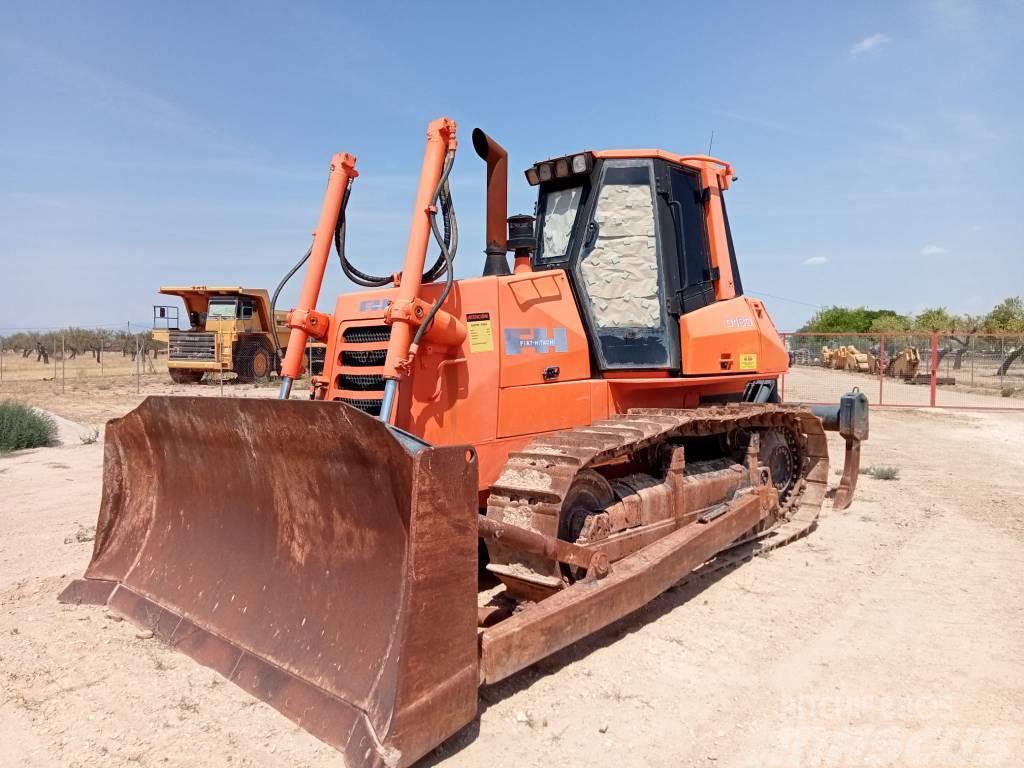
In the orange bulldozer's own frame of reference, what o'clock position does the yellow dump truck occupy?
The yellow dump truck is roughly at 4 o'clock from the orange bulldozer.

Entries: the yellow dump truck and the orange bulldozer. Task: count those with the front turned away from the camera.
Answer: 0

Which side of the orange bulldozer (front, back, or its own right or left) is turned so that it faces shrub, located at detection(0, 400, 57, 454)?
right

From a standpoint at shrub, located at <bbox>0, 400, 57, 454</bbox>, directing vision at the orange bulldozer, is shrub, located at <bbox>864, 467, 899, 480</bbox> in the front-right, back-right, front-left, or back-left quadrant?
front-left

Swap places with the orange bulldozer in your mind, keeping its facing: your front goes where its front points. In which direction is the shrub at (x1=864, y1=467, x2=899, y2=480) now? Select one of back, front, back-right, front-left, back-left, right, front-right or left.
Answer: back

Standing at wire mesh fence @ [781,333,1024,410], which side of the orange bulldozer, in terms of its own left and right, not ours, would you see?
back

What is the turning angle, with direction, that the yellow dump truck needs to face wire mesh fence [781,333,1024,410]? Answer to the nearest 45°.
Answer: approximately 135° to its left

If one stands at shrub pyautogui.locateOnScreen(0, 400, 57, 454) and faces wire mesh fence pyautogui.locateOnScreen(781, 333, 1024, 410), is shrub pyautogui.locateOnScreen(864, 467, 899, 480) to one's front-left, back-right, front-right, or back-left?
front-right

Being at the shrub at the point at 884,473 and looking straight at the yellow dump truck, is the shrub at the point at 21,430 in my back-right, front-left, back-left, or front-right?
front-left

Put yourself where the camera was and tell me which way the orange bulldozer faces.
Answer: facing the viewer and to the left of the viewer

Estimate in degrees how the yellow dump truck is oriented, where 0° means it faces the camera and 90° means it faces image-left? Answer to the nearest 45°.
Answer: approximately 45°

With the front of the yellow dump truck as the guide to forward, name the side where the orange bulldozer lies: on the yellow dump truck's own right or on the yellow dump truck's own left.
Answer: on the yellow dump truck's own left

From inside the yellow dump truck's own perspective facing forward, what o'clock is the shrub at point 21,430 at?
The shrub is roughly at 11 o'clock from the yellow dump truck.
